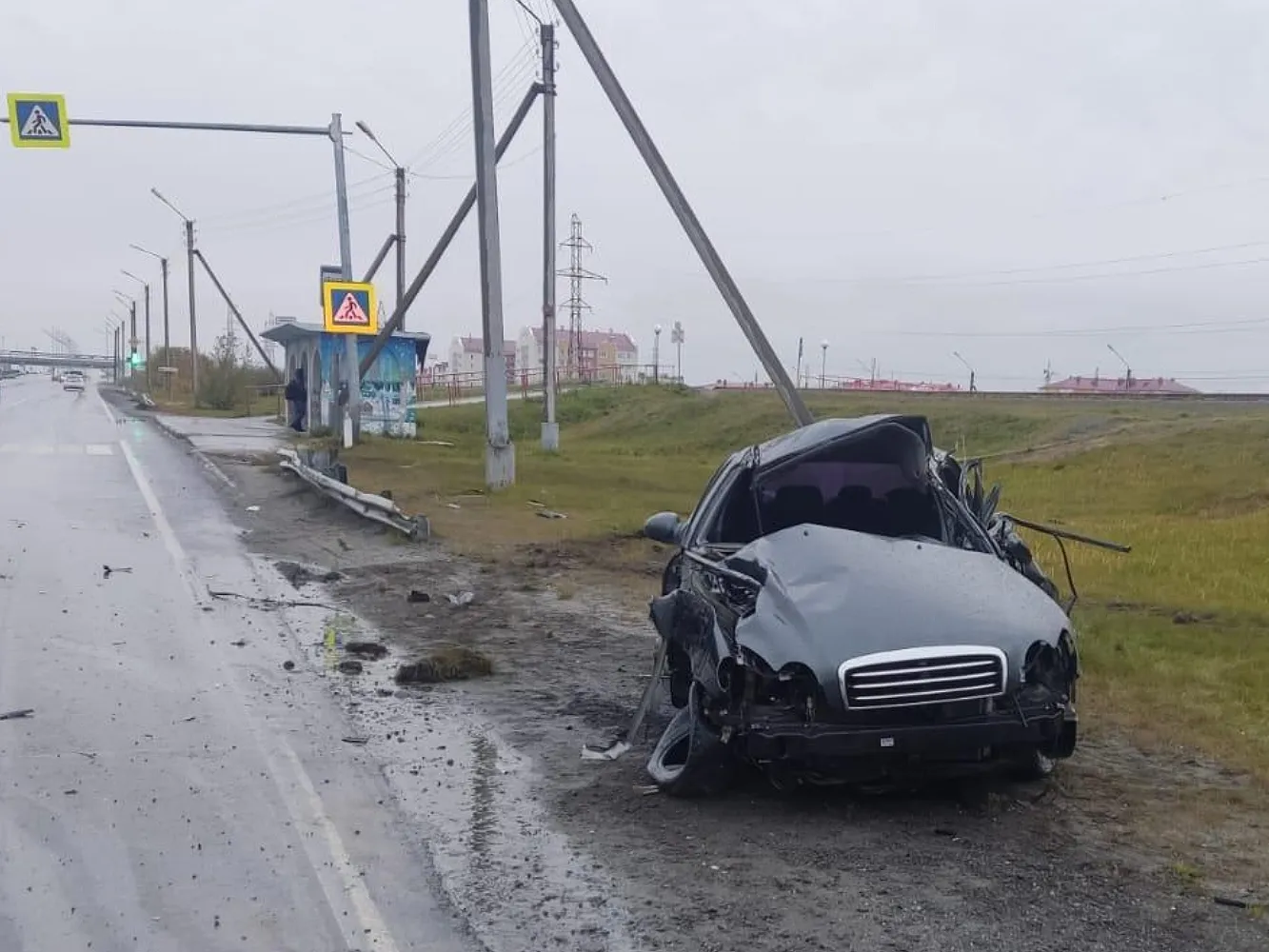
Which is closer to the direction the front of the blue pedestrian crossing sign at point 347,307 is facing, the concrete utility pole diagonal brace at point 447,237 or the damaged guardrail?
the damaged guardrail

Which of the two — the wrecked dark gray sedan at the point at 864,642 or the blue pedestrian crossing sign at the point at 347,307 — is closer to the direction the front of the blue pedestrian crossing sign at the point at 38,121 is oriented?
the wrecked dark gray sedan

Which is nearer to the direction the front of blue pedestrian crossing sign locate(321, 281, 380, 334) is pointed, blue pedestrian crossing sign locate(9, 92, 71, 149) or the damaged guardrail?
the damaged guardrail

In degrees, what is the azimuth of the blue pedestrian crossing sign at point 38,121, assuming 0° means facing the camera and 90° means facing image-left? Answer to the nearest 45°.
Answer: approximately 0°

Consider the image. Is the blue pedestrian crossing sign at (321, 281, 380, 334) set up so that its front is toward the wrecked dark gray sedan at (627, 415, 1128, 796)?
yes

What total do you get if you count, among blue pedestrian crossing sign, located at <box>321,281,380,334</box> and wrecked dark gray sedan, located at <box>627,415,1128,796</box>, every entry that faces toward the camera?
2

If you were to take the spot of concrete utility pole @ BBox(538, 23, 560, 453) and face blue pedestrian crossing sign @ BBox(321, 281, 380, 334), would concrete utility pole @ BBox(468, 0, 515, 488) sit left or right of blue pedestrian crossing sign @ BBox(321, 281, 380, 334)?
left

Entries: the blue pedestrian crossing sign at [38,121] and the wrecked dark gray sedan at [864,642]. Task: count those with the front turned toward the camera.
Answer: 2

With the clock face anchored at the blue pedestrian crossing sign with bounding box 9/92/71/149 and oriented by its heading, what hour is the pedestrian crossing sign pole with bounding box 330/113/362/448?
The pedestrian crossing sign pole is roughly at 8 o'clock from the blue pedestrian crossing sign.

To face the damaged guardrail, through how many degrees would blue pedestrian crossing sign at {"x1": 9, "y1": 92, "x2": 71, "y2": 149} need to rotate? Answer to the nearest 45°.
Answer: approximately 45° to its left
